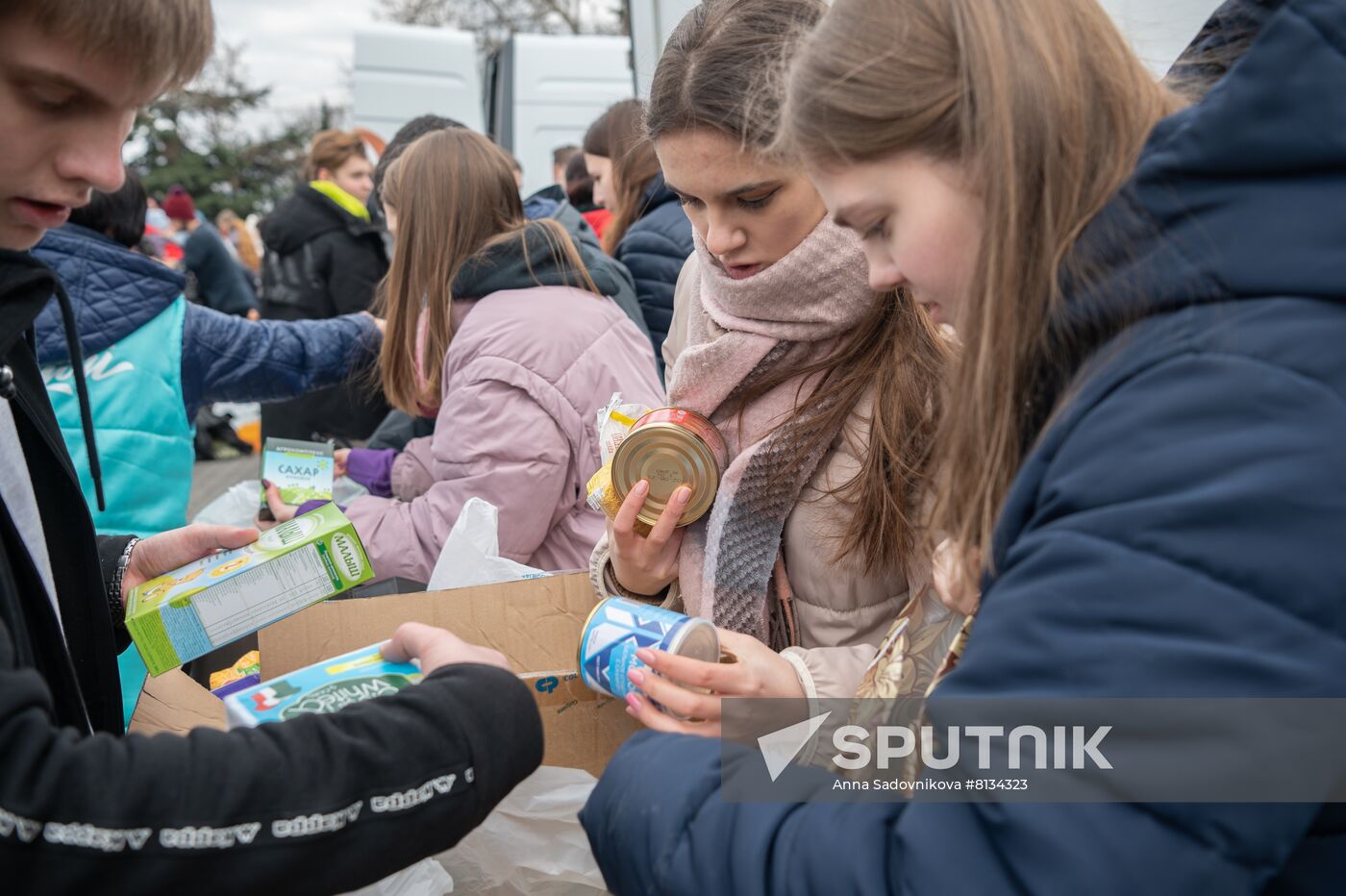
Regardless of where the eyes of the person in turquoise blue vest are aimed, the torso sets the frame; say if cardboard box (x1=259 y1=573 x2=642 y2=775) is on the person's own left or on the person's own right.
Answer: on the person's own right

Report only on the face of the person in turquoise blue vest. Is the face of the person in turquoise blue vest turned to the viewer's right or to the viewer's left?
to the viewer's right

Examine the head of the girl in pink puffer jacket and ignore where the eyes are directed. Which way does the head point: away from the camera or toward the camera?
away from the camera

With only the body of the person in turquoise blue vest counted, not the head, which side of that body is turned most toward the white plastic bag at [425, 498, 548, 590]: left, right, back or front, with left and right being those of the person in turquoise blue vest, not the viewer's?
right

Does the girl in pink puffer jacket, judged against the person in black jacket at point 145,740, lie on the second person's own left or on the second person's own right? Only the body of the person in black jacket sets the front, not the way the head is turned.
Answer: on the second person's own left

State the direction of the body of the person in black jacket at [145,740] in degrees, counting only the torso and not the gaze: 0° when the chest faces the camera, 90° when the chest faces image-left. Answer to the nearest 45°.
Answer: approximately 315°

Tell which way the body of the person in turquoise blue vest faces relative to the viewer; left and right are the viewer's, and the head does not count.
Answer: facing away from the viewer and to the right of the viewer

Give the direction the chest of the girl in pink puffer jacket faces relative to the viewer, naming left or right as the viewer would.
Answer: facing to the left of the viewer

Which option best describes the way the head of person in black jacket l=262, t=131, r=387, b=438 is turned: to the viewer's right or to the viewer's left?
to the viewer's right

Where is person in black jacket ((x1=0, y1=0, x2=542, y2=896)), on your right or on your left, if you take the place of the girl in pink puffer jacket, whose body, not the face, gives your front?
on your left

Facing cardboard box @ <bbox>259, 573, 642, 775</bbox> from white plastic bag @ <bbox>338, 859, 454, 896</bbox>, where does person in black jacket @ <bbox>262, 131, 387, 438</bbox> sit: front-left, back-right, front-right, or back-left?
front-left
